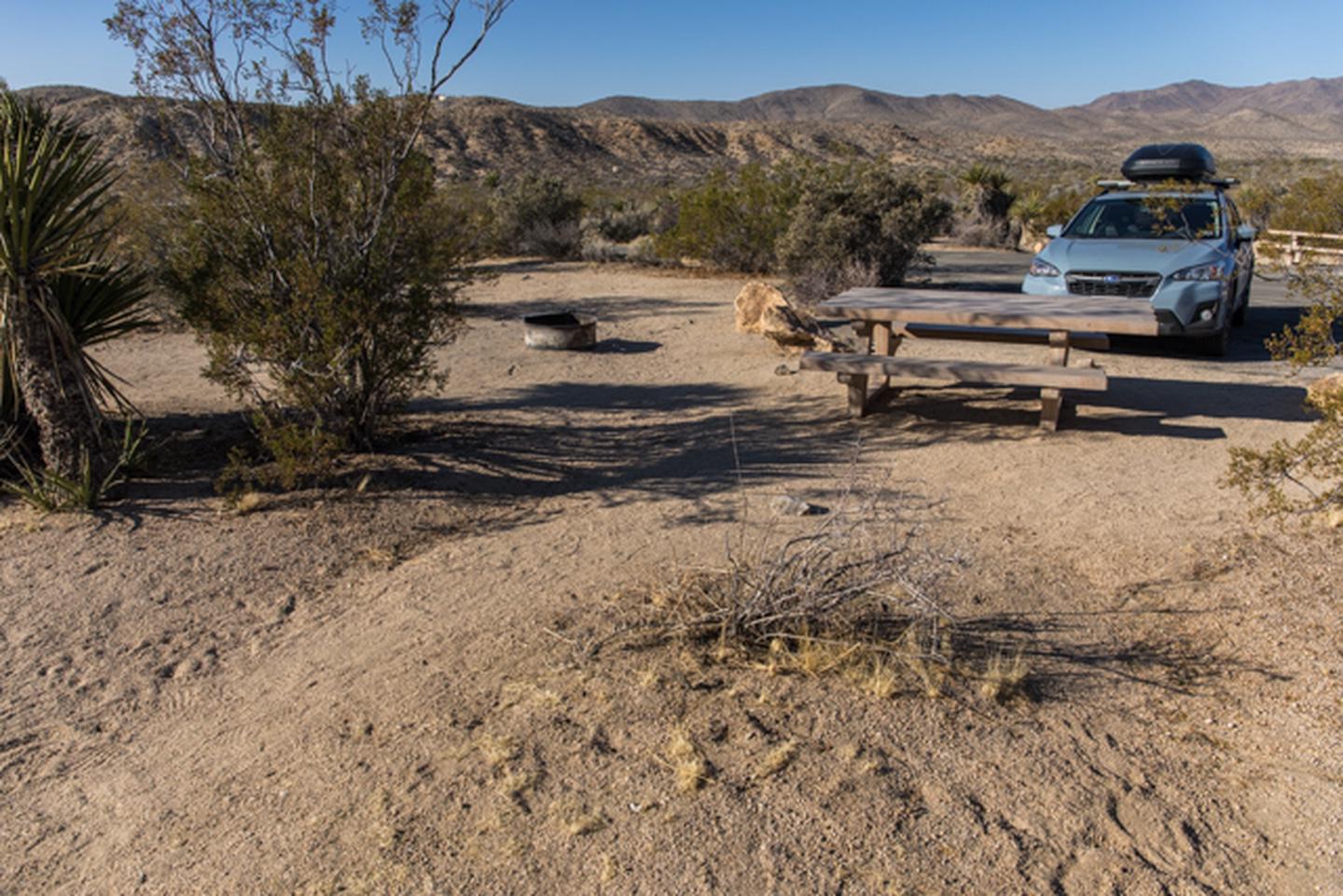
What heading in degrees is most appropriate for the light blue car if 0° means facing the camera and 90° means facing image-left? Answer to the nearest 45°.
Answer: approximately 0°

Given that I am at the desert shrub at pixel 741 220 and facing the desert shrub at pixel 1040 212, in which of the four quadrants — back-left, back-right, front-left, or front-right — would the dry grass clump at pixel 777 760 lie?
back-right

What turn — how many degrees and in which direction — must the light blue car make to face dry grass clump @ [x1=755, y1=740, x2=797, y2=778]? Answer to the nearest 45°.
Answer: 0° — it already faces it

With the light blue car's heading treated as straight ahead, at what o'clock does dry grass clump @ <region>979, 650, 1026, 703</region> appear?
The dry grass clump is roughly at 12 o'clock from the light blue car.

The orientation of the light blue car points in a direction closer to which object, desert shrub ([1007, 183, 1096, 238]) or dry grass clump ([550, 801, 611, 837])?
the dry grass clump

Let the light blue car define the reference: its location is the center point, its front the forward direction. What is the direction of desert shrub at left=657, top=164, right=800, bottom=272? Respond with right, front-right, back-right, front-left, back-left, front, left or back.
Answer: back-right

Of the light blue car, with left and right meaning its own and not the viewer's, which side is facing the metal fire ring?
right

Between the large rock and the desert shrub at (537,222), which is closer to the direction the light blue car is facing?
the large rock

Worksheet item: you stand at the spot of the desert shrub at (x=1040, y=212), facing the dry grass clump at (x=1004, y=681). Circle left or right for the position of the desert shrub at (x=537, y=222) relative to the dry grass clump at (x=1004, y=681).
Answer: right

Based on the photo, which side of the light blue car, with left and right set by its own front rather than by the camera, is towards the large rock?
right

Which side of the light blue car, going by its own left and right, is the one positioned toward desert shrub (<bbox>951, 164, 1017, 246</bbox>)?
back

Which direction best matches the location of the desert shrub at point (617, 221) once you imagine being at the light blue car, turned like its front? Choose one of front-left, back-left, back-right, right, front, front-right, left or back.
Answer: back-right
